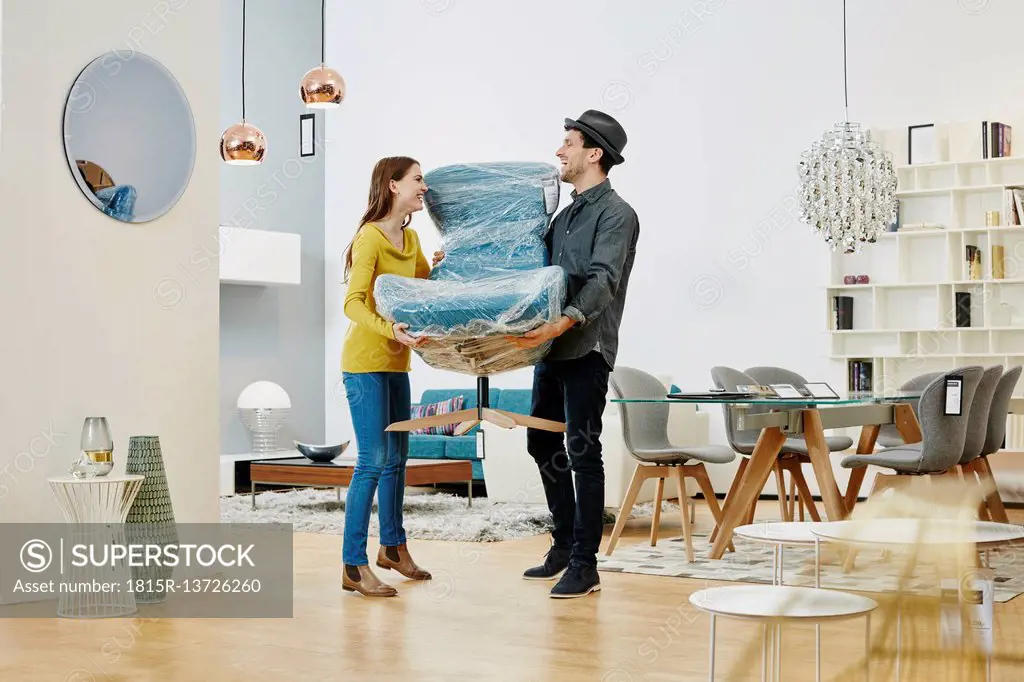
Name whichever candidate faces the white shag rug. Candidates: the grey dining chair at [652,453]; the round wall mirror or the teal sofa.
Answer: the teal sofa

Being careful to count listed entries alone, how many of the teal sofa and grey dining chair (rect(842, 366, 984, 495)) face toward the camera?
1

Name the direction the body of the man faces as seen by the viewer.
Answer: to the viewer's left

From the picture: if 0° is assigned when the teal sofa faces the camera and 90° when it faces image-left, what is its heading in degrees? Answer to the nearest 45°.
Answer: approximately 0°

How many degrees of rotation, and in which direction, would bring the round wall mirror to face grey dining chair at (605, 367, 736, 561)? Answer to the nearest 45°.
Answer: approximately 45° to its left

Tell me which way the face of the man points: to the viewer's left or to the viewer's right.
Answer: to the viewer's left

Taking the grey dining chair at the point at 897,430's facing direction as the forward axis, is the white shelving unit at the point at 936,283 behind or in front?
behind

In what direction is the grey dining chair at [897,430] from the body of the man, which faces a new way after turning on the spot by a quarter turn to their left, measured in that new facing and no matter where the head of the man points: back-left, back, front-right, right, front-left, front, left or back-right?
back-left

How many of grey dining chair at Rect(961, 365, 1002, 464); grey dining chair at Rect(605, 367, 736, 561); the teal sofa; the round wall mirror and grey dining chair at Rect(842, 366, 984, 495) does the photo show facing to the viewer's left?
2

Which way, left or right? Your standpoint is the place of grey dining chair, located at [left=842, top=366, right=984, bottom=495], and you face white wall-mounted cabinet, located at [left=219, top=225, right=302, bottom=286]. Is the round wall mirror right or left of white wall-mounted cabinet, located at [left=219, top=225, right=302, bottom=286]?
left

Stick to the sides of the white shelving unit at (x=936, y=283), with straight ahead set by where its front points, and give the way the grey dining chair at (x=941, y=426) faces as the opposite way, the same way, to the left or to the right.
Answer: to the right

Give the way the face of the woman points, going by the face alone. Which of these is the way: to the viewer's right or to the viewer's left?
to the viewer's right
